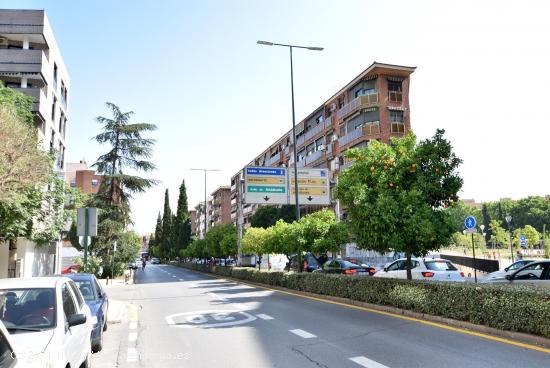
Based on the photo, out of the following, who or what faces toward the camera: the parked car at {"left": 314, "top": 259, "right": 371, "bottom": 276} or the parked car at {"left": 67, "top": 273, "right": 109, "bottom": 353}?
the parked car at {"left": 67, "top": 273, "right": 109, "bottom": 353}

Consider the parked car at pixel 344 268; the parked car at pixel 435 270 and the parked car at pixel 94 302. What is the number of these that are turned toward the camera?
1

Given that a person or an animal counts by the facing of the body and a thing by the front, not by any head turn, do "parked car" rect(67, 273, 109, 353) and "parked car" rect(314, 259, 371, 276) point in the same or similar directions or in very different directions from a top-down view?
very different directions

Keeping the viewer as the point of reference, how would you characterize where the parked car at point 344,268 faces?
facing away from the viewer and to the left of the viewer

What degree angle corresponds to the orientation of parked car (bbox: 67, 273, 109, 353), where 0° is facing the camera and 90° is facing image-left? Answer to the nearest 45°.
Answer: approximately 0°

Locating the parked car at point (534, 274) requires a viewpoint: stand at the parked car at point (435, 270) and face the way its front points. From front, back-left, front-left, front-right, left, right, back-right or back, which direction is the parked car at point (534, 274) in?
back

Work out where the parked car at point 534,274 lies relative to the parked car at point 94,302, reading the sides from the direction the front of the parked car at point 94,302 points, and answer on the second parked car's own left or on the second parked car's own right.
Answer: on the second parked car's own left

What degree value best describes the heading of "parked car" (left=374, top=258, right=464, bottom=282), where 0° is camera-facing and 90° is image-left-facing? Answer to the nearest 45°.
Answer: approximately 135°

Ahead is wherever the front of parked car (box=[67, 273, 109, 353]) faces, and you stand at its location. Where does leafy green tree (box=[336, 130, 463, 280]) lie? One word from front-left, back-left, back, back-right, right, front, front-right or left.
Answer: left

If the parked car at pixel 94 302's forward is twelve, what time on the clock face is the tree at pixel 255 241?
The tree is roughly at 7 o'clock from the parked car.

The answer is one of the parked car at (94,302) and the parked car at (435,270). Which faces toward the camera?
the parked car at (94,302)

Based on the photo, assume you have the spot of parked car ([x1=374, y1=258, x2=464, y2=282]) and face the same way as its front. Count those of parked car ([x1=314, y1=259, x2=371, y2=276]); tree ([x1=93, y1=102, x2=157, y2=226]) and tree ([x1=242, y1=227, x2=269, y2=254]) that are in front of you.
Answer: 3

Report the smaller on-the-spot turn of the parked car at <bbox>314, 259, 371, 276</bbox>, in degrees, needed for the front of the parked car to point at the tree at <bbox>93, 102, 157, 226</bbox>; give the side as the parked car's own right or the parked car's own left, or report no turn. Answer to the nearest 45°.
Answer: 0° — it already faces it

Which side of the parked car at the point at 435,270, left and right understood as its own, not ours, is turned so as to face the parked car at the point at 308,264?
front
